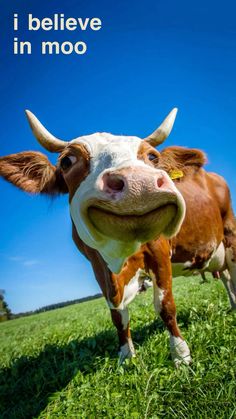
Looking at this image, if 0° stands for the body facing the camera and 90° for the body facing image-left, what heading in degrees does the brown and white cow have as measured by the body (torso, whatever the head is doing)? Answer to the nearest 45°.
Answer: approximately 45°
